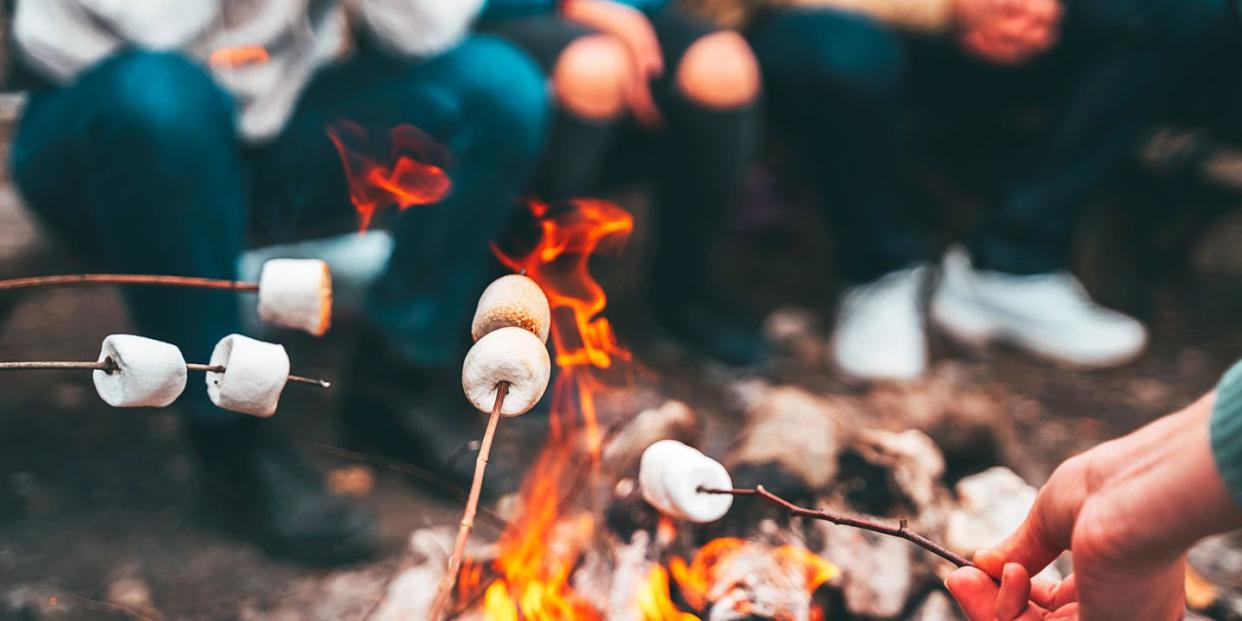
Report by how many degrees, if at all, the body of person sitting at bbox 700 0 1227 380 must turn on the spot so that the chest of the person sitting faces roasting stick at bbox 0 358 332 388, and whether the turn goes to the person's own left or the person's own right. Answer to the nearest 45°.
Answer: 0° — they already face it

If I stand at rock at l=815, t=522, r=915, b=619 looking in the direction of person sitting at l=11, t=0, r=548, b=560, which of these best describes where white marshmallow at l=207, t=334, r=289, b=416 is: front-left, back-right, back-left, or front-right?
front-left

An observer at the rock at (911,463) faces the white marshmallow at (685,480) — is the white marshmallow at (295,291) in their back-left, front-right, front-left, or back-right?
front-right

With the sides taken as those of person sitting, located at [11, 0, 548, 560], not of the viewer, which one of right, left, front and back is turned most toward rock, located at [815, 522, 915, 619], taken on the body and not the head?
front

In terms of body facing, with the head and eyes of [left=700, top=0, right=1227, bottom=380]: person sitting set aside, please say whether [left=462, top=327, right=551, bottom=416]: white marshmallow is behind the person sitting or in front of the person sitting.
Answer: in front

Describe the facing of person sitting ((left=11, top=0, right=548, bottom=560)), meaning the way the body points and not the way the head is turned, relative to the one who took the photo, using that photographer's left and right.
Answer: facing the viewer and to the right of the viewer

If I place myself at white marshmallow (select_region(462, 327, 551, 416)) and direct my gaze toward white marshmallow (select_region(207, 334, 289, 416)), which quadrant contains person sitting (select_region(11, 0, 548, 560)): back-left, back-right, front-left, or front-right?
front-right

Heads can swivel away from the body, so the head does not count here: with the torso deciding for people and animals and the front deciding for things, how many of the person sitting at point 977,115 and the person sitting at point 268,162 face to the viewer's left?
0

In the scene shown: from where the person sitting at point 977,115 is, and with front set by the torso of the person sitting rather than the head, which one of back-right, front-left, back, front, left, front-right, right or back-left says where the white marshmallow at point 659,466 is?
front

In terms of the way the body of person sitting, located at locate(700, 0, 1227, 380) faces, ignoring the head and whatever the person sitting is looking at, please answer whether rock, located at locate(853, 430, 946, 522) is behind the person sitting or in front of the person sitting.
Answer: in front

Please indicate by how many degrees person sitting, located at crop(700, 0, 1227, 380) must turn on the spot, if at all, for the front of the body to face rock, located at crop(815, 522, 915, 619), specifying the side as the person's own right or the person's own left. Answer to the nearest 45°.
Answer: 0° — they already face it

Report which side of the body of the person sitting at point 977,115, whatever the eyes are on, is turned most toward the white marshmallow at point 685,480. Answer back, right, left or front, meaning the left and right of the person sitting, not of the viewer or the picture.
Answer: front

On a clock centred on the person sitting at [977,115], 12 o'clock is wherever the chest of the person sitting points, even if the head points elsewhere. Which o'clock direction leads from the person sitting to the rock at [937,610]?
The rock is roughly at 12 o'clock from the person sitting.

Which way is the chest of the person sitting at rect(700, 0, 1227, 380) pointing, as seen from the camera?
toward the camera
